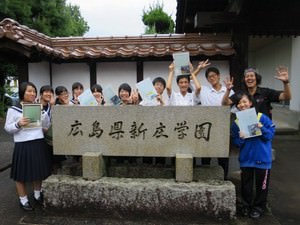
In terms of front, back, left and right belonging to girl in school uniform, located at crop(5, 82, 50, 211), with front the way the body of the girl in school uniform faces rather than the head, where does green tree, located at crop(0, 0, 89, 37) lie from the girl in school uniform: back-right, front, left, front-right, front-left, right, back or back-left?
back-left

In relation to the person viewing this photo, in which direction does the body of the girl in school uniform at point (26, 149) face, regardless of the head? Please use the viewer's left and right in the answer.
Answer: facing the viewer and to the right of the viewer

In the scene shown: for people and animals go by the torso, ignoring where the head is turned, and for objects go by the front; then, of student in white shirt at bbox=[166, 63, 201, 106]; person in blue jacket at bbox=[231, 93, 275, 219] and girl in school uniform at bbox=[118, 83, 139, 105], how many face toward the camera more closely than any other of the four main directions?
3

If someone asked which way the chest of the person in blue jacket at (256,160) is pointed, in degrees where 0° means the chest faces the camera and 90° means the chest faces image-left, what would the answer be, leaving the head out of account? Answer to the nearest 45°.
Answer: approximately 0°

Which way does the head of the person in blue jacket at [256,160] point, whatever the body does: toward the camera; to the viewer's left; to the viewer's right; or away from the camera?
toward the camera

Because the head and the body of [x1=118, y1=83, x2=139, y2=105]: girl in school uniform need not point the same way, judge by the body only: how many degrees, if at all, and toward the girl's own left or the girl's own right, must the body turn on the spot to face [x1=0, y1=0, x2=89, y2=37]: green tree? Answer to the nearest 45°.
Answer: approximately 135° to the girl's own right

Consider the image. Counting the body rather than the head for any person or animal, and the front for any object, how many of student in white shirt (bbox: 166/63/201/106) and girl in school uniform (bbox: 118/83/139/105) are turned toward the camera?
2

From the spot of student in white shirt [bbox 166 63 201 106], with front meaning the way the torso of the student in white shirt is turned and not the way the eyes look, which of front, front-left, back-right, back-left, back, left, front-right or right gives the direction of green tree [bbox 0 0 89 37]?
back-right

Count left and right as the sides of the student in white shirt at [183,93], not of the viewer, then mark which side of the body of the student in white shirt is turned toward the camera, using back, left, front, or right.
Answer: front

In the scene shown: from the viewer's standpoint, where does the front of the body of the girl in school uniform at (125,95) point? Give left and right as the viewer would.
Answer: facing the viewer
